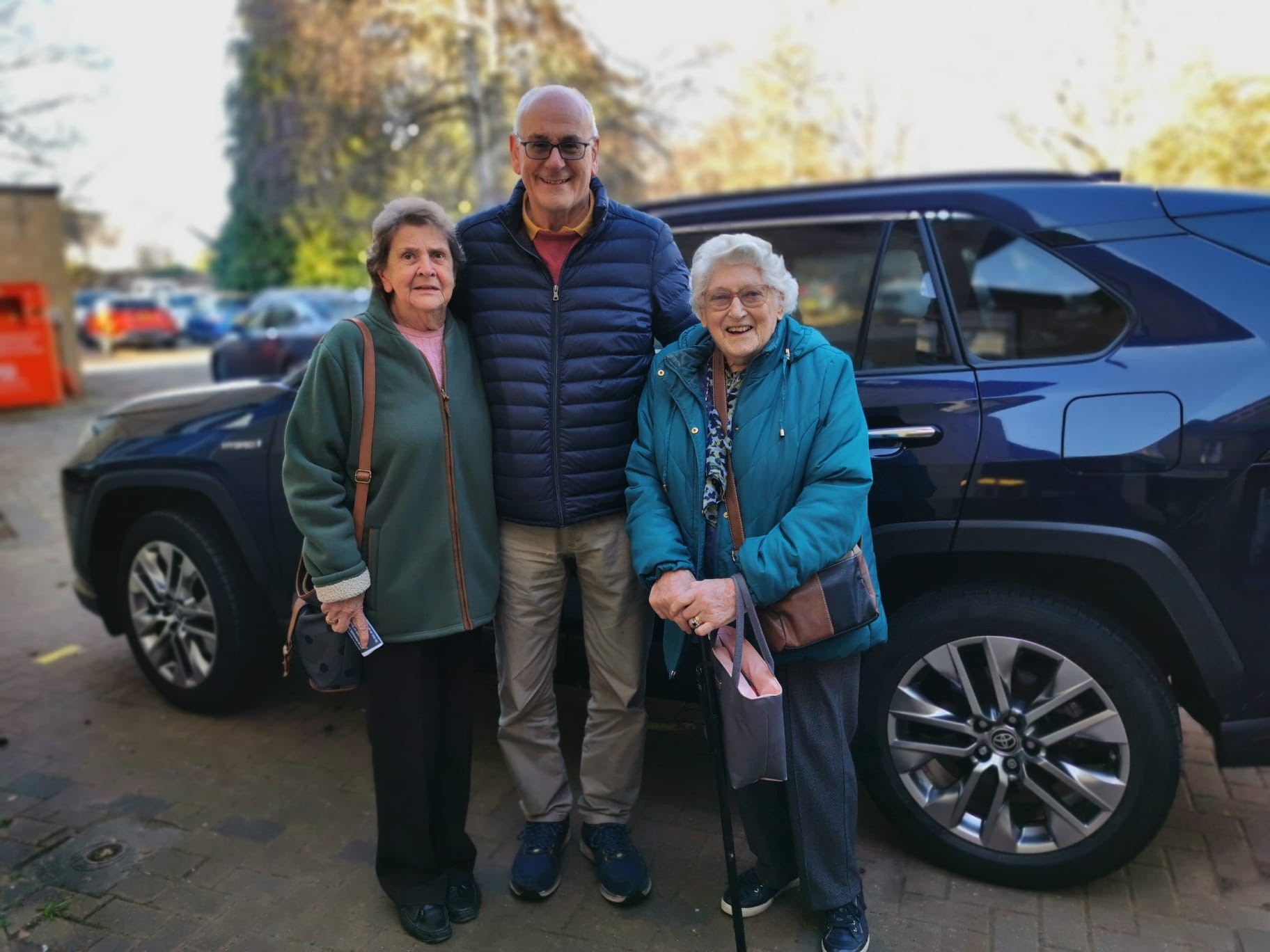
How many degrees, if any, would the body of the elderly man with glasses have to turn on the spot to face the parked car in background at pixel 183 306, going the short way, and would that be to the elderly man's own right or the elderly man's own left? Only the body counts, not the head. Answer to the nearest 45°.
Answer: approximately 135° to the elderly man's own right

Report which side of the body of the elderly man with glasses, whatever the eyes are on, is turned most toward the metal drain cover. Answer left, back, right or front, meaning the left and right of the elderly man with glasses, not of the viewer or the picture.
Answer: right

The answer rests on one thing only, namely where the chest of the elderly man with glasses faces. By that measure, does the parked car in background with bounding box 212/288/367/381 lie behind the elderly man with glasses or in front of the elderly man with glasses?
behind

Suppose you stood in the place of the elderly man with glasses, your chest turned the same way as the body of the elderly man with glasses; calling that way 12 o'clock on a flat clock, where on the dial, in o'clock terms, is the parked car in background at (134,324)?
The parked car in background is roughly at 5 o'clock from the elderly man with glasses.

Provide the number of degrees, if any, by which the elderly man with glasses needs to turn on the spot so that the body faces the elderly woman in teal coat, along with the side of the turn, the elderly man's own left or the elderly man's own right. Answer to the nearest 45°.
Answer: approximately 45° to the elderly man's own left

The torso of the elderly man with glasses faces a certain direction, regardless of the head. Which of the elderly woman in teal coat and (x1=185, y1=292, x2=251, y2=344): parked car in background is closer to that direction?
the elderly woman in teal coat

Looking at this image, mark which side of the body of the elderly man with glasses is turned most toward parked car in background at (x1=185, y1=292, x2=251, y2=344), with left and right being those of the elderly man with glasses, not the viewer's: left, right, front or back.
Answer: back

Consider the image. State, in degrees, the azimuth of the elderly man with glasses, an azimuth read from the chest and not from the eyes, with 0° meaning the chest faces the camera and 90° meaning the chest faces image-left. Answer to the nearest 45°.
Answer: approximately 0°
